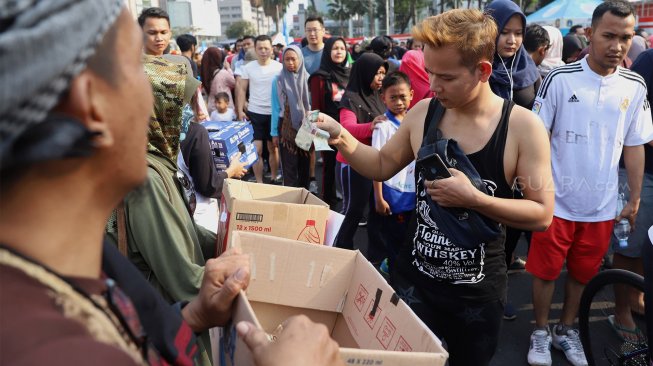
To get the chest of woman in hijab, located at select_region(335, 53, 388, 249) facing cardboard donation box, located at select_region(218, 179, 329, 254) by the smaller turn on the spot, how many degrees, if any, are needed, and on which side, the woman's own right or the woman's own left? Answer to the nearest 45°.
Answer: approximately 45° to the woman's own right

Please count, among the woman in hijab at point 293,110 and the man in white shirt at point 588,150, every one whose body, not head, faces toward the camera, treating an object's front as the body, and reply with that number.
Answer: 2

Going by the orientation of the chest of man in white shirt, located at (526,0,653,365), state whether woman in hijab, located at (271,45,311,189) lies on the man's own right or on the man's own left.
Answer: on the man's own right

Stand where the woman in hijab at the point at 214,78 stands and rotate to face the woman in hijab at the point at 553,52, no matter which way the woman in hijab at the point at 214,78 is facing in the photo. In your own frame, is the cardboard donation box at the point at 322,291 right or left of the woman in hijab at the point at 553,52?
right

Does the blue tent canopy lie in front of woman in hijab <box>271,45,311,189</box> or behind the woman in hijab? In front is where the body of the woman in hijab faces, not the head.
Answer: behind

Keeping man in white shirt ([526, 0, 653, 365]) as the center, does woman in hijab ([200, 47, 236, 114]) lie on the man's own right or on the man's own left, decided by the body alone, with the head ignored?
on the man's own right

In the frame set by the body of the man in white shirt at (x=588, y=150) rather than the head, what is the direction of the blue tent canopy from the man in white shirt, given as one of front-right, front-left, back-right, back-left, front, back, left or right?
back

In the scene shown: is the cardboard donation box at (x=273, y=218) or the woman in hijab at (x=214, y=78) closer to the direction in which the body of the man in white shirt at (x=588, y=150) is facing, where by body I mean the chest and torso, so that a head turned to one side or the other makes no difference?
the cardboard donation box
